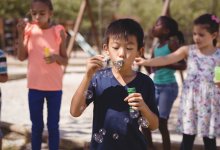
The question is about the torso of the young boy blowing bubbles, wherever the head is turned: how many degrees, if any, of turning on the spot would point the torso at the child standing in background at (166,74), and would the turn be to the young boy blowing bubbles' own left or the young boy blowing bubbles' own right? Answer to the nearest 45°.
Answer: approximately 180°

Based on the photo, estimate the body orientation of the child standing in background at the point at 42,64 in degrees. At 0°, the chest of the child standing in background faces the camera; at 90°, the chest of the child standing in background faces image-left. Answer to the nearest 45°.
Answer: approximately 0°

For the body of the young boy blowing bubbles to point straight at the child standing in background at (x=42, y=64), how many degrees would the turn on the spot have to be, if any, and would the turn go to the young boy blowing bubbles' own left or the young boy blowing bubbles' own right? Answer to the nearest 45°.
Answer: approximately 135° to the young boy blowing bubbles' own right

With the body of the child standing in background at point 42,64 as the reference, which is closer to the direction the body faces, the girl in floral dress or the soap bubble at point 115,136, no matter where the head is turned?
the soap bubble

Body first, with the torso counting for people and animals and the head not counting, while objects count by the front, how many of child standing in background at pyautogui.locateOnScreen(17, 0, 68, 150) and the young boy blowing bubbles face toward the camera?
2

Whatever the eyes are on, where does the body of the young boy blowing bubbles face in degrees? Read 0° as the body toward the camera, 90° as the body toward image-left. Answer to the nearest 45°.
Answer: approximately 0°

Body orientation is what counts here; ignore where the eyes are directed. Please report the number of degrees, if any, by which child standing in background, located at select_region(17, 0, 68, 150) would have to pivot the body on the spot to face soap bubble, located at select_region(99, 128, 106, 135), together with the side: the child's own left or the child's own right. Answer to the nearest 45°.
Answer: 0° — they already face it

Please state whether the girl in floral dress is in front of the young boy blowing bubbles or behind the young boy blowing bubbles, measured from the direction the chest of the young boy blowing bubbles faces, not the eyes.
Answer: behind
